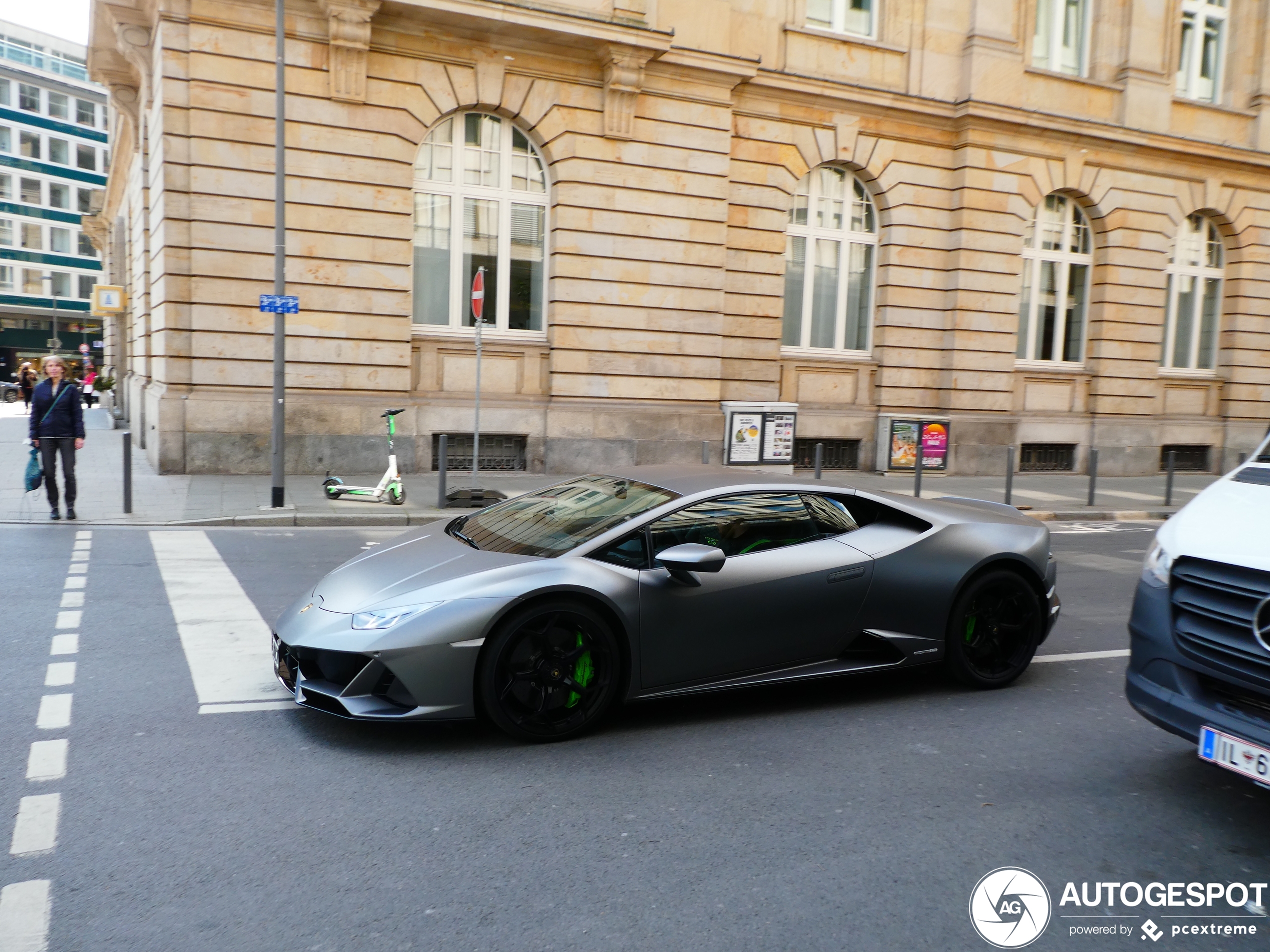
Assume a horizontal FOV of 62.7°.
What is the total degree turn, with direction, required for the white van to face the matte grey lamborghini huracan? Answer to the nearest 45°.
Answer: approximately 45° to its right

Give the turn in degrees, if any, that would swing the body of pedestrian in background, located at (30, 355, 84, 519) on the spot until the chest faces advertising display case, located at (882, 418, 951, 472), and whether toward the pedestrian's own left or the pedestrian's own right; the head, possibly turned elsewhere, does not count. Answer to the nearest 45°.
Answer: approximately 90° to the pedestrian's own left

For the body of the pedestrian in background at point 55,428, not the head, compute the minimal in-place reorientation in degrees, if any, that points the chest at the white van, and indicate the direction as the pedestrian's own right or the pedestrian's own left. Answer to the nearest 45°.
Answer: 0° — they already face it

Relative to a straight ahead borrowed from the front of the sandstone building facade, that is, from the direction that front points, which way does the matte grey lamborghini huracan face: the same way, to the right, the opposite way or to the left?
to the right

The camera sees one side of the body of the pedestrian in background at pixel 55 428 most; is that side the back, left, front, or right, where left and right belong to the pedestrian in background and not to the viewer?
front

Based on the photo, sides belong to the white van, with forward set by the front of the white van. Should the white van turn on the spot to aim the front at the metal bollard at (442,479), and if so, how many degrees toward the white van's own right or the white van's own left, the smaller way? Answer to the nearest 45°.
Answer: approximately 90° to the white van's own right

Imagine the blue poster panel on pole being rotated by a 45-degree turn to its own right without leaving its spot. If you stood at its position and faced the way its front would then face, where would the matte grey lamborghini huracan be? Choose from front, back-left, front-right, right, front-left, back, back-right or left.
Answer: front-left

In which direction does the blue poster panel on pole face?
toward the camera

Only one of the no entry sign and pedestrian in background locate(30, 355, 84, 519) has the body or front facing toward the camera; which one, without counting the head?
the pedestrian in background

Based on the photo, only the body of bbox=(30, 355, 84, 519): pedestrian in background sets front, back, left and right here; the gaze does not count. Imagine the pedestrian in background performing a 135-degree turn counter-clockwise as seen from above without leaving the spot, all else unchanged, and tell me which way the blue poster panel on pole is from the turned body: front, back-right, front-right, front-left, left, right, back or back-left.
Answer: front-right

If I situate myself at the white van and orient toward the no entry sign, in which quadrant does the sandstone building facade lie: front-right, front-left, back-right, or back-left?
front-right

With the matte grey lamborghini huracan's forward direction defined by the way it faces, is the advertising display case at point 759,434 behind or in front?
behind

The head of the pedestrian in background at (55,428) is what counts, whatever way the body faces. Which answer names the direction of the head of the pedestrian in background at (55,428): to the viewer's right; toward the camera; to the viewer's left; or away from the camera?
toward the camera

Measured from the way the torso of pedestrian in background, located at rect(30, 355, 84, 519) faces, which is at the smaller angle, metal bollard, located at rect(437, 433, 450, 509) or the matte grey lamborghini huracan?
the matte grey lamborghini huracan
